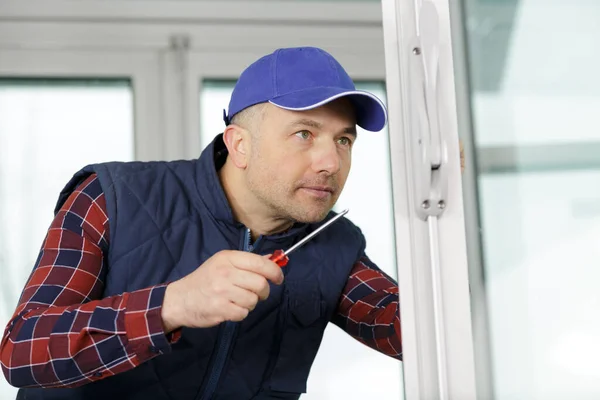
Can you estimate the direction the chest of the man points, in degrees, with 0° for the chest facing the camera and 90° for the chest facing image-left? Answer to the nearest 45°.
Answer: approximately 315°

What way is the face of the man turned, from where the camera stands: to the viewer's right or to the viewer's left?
to the viewer's right
